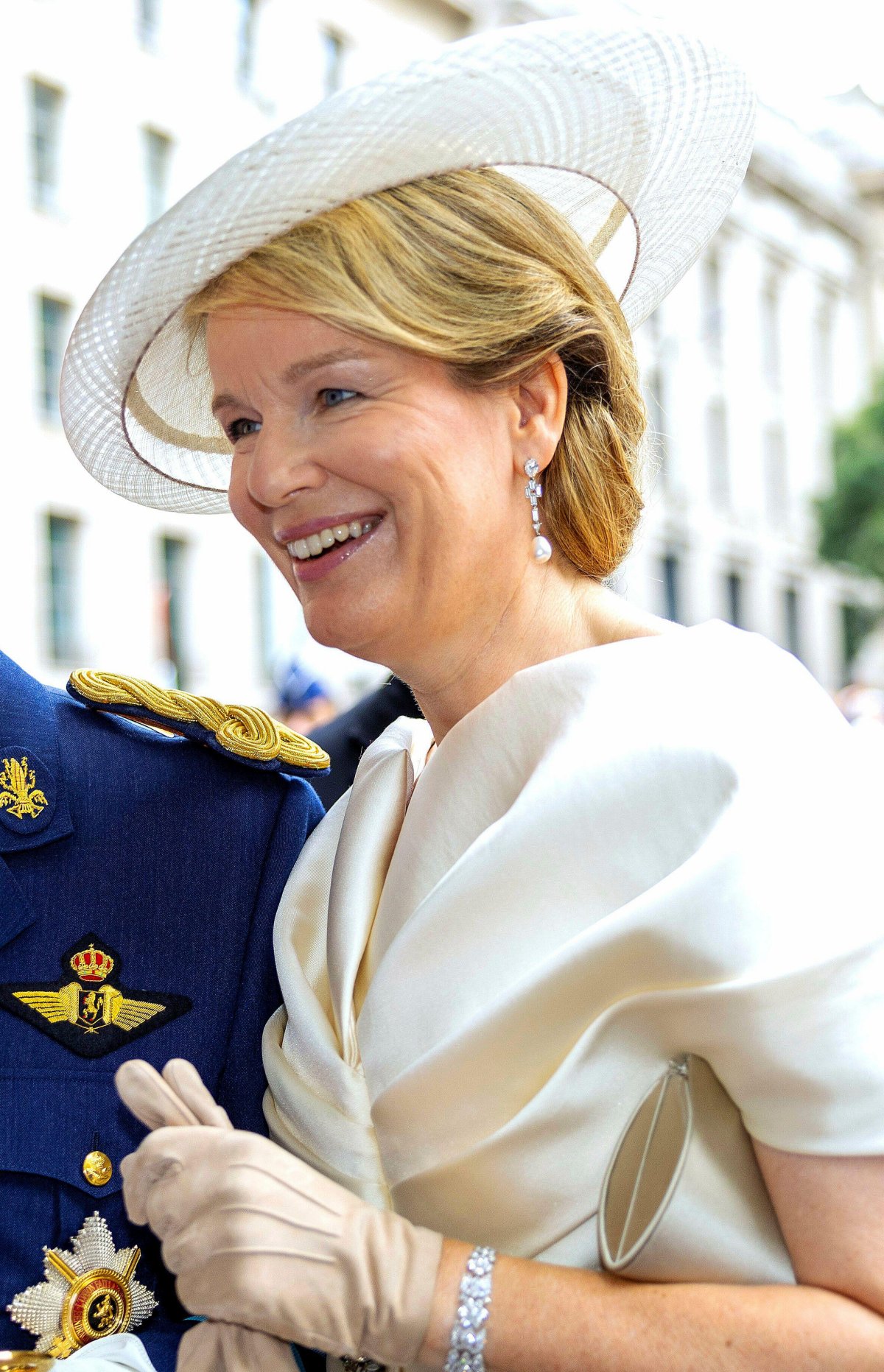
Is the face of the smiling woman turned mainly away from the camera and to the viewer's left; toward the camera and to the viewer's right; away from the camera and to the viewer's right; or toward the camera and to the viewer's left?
toward the camera and to the viewer's left

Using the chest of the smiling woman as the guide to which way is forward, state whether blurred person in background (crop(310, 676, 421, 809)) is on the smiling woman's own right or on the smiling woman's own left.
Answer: on the smiling woman's own right

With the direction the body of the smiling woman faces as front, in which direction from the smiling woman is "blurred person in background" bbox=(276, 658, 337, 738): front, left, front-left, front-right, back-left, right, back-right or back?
back-right

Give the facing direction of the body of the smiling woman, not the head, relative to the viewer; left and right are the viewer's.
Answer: facing the viewer and to the left of the viewer
